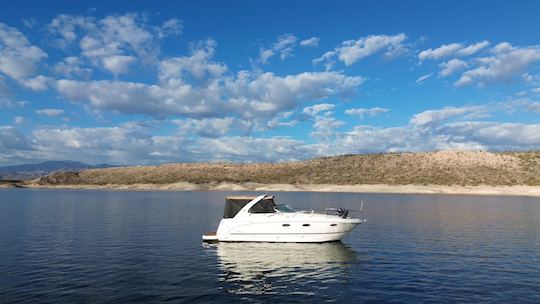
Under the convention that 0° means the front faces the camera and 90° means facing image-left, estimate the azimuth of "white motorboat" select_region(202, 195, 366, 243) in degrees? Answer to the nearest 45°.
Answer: approximately 270°
